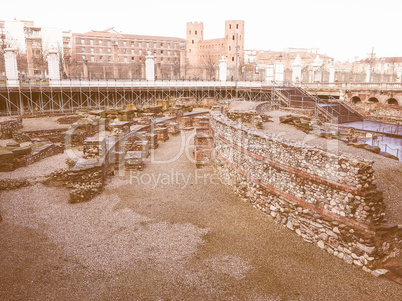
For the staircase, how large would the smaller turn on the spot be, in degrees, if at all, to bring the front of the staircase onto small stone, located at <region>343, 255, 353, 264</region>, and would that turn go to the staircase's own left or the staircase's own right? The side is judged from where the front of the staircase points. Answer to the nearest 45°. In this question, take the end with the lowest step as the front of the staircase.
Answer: approximately 45° to the staircase's own right

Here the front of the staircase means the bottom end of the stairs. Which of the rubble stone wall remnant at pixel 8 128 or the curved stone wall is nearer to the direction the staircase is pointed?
the curved stone wall

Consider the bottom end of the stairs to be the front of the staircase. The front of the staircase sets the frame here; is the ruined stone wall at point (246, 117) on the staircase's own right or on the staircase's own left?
on the staircase's own right

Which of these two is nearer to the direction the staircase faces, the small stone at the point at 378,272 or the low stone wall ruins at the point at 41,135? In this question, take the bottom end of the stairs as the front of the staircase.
the small stone

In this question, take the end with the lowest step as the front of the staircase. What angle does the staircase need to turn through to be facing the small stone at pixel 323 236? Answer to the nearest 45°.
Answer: approximately 45° to its right

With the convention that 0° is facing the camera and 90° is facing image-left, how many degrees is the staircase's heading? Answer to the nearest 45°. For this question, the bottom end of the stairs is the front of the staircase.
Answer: approximately 315°
